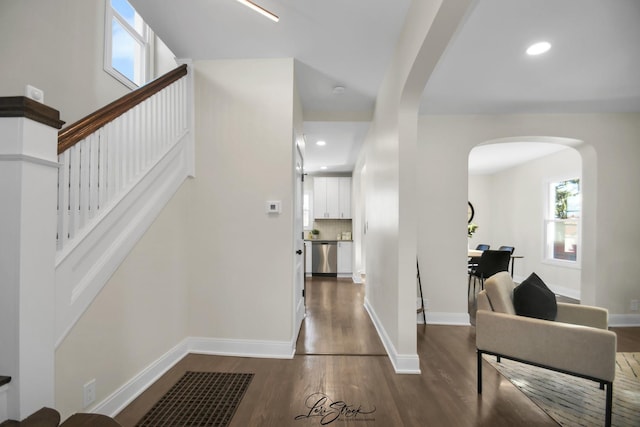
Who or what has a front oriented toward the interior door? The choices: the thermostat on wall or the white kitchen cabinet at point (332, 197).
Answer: the white kitchen cabinet

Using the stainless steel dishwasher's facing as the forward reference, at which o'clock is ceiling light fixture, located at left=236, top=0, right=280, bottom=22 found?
The ceiling light fixture is roughly at 12 o'clock from the stainless steel dishwasher.

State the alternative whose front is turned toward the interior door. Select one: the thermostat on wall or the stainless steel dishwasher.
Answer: the stainless steel dishwasher

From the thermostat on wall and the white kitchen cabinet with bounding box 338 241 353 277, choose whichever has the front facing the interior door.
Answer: the white kitchen cabinet
